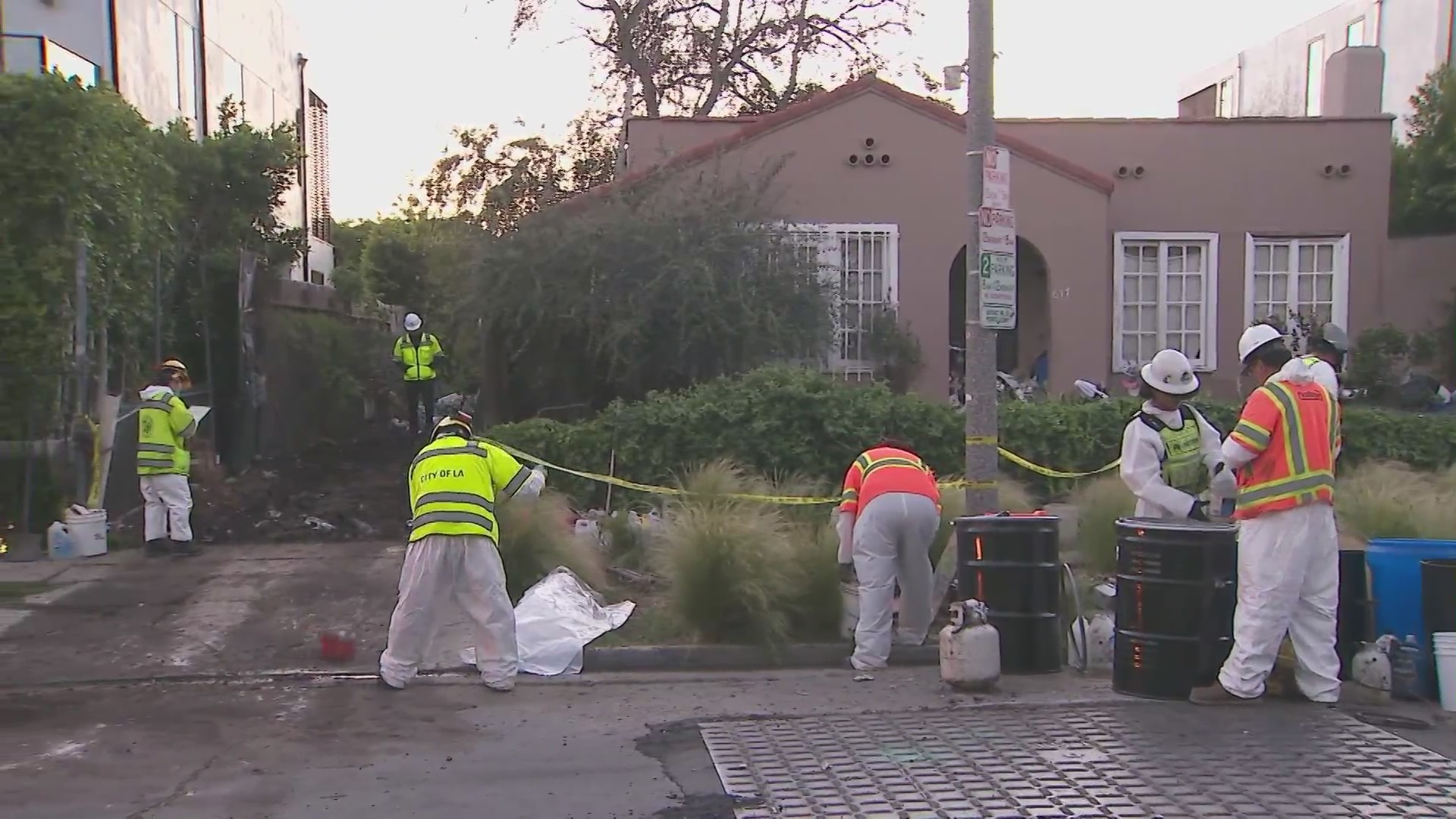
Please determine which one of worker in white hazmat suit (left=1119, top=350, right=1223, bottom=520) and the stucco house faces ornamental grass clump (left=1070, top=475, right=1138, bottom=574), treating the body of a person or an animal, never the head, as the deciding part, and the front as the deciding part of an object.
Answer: the stucco house

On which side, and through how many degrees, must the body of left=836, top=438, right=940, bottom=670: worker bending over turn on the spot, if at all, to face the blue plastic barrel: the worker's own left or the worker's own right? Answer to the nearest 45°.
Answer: approximately 90° to the worker's own right

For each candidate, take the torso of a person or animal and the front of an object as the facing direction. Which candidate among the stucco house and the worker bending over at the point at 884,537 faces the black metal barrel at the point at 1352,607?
the stucco house

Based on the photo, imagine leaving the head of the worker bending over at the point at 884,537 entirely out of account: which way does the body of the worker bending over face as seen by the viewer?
away from the camera

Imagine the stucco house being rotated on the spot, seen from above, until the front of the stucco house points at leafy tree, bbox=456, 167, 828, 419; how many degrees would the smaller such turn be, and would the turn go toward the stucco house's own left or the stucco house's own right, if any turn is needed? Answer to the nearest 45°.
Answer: approximately 45° to the stucco house's own right

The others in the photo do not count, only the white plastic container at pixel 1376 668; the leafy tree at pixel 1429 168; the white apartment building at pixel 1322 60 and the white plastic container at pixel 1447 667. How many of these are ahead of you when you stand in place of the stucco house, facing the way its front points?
2

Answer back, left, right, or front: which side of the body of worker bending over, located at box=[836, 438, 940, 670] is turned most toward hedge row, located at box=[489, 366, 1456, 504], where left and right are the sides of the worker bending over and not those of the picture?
front

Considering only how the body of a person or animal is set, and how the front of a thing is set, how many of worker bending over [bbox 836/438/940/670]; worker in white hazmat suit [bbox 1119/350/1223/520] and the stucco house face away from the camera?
1

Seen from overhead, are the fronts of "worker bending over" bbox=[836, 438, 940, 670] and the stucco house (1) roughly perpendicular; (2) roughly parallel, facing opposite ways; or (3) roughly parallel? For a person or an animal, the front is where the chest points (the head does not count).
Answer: roughly parallel, facing opposite ways

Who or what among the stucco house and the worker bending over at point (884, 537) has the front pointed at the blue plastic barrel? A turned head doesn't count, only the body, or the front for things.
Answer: the stucco house

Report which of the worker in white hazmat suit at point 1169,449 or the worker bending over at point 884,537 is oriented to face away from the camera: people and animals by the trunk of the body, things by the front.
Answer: the worker bending over

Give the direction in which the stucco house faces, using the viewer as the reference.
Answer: facing the viewer

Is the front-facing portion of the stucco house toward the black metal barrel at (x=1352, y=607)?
yes

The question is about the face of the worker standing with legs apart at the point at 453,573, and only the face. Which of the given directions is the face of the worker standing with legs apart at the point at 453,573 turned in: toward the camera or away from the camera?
away from the camera

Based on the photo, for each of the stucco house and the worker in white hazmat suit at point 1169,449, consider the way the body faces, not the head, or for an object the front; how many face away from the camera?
0

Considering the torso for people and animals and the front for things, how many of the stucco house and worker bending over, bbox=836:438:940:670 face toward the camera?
1

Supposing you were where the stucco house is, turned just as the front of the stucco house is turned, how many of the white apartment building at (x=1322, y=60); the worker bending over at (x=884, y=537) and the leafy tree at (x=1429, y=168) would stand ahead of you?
1

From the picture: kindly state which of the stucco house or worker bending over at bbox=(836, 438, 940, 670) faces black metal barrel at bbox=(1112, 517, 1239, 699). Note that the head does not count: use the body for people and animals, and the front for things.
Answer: the stucco house
